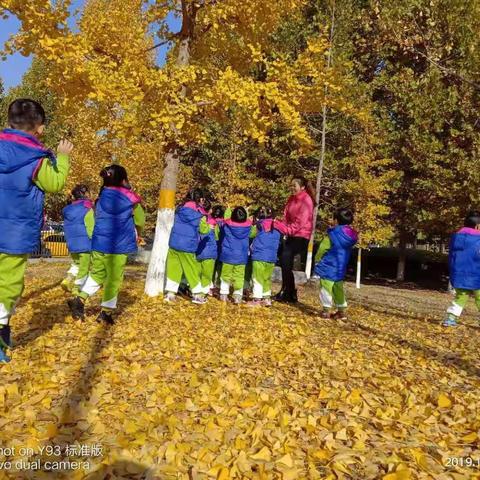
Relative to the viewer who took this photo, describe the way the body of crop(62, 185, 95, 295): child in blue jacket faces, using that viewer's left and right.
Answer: facing away from the viewer and to the right of the viewer

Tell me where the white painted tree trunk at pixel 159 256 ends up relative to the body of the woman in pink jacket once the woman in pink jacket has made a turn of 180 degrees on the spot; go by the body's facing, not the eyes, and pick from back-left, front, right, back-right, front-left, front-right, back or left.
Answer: back

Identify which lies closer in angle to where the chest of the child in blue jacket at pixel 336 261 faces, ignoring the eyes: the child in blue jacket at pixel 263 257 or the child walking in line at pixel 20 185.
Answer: the child in blue jacket

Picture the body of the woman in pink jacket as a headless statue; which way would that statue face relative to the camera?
to the viewer's left

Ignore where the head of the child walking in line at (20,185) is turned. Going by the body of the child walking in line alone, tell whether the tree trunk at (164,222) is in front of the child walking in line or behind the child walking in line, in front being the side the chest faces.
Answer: in front

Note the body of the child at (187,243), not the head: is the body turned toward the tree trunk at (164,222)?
no

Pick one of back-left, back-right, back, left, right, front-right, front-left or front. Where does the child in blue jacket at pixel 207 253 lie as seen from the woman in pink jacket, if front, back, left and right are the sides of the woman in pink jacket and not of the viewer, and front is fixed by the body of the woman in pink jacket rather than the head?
front

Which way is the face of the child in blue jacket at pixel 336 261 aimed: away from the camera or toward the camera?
away from the camera

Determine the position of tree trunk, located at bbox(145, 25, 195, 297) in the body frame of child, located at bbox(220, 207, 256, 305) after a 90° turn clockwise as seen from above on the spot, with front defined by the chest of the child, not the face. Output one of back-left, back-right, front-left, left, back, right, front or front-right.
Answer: back

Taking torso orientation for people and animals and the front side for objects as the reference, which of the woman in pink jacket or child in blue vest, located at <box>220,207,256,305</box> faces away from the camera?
the child in blue vest

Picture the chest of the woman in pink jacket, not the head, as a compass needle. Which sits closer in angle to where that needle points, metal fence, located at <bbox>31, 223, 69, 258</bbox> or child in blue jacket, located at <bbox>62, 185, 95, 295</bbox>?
the child in blue jacket

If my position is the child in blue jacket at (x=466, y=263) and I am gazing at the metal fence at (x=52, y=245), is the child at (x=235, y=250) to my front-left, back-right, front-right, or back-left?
front-left

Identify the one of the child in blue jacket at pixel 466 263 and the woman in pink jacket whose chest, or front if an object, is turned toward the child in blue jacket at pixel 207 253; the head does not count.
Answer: the woman in pink jacket

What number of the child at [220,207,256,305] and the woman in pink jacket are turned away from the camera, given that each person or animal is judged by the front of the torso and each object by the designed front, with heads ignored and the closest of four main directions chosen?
1

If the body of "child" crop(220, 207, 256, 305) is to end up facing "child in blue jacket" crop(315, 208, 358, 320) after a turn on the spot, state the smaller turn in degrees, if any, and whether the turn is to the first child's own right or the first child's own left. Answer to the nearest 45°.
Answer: approximately 135° to the first child's own right

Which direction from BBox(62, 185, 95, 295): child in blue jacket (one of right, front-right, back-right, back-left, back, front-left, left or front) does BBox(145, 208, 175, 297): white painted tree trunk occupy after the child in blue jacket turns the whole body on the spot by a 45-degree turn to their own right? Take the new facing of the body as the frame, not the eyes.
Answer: front

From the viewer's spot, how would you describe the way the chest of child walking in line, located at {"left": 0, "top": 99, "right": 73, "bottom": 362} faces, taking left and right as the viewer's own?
facing away from the viewer and to the right of the viewer

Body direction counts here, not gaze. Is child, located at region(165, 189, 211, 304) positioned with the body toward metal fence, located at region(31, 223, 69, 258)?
no
